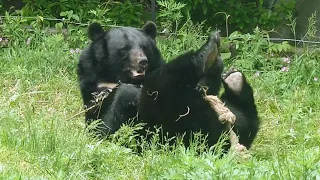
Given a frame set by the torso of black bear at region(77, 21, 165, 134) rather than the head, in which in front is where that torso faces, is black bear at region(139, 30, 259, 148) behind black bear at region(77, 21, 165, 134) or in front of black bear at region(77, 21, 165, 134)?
in front

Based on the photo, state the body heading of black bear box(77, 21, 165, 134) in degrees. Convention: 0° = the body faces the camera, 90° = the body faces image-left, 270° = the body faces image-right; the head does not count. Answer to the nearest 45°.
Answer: approximately 315°
